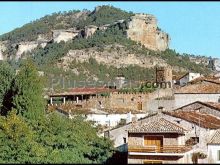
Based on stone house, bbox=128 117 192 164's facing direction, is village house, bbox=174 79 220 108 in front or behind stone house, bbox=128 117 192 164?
behind

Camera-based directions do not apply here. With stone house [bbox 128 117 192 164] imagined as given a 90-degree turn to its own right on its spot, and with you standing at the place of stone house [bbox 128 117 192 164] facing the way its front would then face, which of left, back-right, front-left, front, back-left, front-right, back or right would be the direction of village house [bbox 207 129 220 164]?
back-right

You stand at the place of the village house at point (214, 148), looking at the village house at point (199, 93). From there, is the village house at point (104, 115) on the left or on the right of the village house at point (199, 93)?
left

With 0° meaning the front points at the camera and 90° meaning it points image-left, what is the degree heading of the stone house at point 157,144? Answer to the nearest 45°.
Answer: approximately 0°

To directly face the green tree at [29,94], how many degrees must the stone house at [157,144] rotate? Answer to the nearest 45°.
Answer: approximately 135° to its right

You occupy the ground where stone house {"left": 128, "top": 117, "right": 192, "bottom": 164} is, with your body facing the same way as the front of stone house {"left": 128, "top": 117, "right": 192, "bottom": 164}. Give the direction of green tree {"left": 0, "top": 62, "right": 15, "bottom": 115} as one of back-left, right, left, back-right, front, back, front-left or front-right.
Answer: back-right
